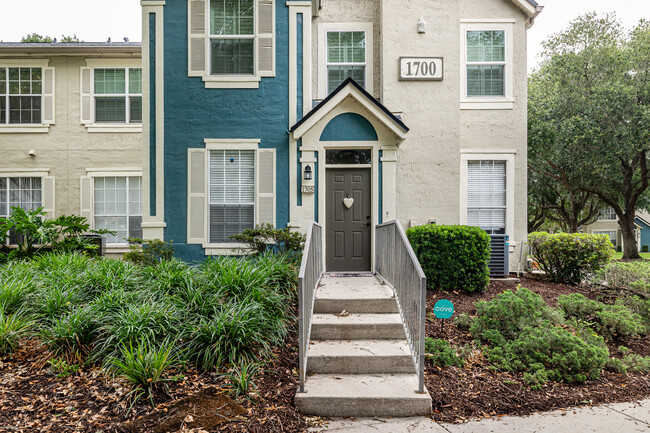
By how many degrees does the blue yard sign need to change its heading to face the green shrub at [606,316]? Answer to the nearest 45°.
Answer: approximately 135° to its left

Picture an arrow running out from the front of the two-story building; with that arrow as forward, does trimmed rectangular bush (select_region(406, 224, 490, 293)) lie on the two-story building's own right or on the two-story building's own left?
on the two-story building's own left

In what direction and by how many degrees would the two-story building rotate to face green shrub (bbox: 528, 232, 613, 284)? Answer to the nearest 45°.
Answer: approximately 90° to its left

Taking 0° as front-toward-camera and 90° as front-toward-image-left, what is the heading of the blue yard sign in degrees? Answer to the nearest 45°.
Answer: approximately 0°

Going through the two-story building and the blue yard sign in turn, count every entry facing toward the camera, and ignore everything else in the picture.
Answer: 2

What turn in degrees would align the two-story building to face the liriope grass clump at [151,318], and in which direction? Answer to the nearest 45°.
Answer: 0° — it already faces it
